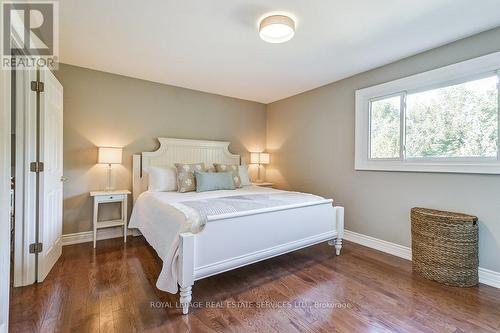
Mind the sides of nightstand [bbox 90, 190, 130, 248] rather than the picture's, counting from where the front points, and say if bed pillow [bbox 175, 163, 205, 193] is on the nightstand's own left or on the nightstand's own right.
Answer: on the nightstand's own left

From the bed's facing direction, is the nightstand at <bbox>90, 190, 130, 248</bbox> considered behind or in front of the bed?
behind

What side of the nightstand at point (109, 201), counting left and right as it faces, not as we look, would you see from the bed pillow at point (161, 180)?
left

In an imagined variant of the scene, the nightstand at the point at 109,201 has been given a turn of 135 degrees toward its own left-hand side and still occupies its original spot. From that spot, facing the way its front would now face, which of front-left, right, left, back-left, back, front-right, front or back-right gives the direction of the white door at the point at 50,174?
back

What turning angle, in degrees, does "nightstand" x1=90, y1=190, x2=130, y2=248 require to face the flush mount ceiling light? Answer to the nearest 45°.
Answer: approximately 45° to its left

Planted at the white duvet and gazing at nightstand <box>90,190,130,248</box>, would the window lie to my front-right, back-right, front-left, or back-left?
back-right

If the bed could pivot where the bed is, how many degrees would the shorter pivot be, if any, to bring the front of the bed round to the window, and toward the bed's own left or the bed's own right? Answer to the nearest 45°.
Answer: approximately 45° to the bed's own left

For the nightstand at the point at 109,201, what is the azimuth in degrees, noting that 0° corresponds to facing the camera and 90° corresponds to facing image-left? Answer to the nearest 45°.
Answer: approximately 0°

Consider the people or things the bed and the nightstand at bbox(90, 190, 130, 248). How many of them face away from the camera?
0

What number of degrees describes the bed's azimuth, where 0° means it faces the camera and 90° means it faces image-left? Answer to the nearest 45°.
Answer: approximately 315°

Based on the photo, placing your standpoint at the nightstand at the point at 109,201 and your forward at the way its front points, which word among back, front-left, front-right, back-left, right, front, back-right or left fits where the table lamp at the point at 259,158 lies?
left

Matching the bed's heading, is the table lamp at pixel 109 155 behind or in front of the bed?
behind

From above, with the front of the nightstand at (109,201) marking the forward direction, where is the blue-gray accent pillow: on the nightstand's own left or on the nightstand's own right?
on the nightstand's own left
